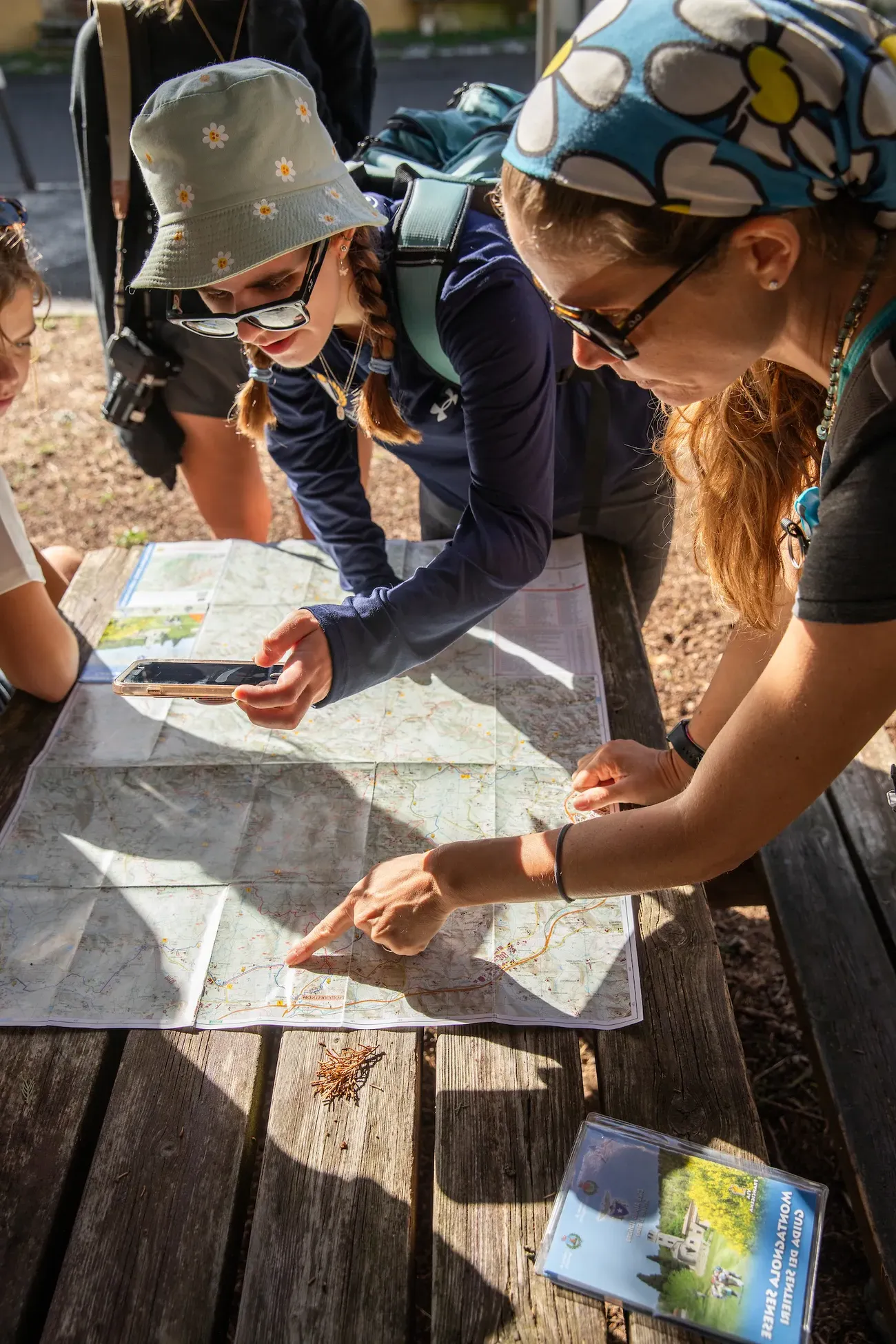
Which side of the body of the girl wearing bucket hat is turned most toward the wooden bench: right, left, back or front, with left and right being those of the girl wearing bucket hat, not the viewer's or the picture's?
left

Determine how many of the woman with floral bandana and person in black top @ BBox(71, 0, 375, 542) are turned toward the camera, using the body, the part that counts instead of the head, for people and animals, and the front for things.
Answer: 1

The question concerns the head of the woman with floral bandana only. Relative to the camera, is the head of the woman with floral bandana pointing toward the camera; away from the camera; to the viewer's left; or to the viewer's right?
to the viewer's left

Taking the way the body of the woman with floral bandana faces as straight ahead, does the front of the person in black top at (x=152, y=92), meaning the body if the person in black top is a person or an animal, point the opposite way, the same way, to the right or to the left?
to the left

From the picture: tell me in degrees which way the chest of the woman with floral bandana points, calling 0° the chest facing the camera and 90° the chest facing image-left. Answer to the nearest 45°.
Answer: approximately 90°

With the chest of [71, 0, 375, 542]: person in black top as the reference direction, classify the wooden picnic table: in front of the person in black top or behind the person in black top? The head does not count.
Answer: in front

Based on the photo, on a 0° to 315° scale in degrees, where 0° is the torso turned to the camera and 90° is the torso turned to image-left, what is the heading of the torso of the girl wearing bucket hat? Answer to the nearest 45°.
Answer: approximately 45°

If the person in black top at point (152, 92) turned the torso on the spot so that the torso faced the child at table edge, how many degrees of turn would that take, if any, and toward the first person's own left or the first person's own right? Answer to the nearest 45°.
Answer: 0° — they already face them

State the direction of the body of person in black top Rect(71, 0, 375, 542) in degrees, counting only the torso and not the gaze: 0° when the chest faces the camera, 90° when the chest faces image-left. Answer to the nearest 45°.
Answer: approximately 0°
